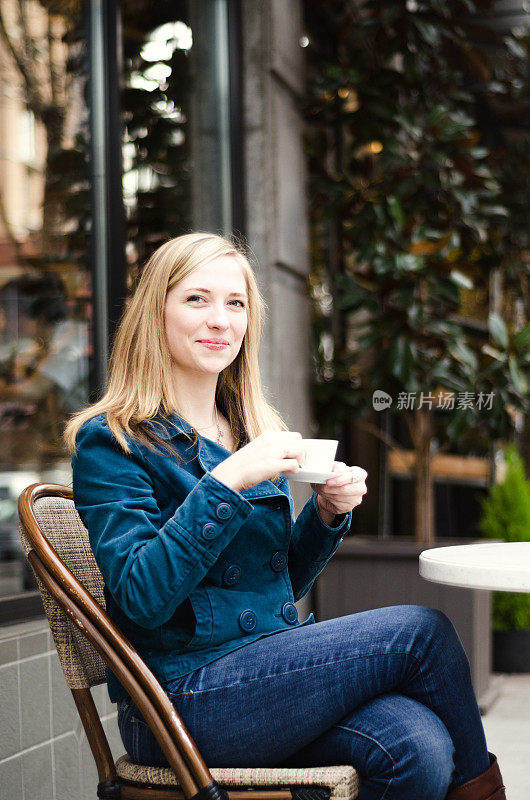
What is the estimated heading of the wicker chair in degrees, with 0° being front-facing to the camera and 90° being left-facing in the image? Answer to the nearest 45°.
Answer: approximately 270°

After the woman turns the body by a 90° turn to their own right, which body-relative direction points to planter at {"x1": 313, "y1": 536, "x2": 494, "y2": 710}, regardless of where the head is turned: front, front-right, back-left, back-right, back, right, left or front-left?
back-right

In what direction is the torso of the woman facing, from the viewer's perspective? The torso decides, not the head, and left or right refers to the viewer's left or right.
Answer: facing the viewer and to the right of the viewer

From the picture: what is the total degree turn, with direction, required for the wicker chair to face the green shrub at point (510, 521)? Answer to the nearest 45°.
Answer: approximately 45° to its left

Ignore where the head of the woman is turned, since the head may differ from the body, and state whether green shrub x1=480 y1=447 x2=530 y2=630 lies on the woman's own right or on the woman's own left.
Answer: on the woman's own left

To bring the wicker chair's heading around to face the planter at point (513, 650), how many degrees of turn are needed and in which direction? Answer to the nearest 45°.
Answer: approximately 45° to its left

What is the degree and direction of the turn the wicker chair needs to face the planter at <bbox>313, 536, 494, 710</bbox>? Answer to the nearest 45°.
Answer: approximately 90° to its left
